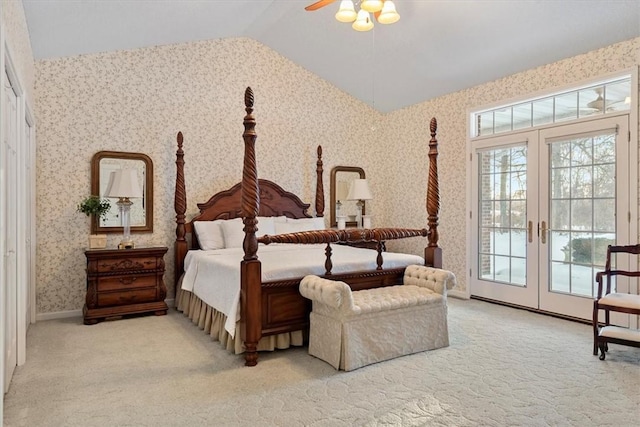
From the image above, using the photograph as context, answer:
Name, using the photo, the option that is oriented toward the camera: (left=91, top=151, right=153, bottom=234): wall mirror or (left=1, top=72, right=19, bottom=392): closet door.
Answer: the wall mirror

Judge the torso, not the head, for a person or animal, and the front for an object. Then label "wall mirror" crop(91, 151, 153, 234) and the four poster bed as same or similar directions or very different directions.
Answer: same or similar directions

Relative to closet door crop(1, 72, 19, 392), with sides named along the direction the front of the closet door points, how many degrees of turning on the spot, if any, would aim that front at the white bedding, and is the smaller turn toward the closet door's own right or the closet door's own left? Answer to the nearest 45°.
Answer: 0° — it already faces it

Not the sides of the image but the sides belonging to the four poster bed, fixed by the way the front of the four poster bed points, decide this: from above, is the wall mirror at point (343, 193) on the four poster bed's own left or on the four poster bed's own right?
on the four poster bed's own left

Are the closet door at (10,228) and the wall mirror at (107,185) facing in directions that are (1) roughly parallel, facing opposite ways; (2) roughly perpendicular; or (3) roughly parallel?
roughly perpendicular

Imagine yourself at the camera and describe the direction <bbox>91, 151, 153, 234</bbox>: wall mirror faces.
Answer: facing the viewer

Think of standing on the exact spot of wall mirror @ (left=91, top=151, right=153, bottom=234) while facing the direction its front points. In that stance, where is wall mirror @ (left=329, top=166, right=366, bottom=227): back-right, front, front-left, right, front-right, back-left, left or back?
left

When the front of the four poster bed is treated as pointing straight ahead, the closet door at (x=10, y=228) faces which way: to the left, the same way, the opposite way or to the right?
to the left

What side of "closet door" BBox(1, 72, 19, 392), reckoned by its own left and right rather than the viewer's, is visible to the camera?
right

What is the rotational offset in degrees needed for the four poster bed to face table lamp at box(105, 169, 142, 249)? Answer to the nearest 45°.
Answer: approximately 180°

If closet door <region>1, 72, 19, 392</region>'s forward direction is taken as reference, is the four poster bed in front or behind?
in front

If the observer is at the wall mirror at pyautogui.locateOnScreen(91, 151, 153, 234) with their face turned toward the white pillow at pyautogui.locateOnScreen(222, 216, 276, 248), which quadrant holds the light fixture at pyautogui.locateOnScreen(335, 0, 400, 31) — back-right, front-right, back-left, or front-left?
front-right

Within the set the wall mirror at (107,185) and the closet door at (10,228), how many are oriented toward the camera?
1

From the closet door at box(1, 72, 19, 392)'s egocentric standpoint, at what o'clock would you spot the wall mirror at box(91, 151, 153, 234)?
The wall mirror is roughly at 10 o'clock from the closet door.

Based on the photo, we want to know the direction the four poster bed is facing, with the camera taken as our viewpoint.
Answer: facing the viewer and to the right of the viewer

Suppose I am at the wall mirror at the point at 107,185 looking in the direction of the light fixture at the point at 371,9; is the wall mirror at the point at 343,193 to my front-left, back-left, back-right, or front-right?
front-left

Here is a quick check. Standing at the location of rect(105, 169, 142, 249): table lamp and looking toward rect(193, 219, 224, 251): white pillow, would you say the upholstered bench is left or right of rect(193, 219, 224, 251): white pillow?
right

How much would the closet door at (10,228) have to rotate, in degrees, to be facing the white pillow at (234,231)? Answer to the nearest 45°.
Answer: approximately 45° to its left

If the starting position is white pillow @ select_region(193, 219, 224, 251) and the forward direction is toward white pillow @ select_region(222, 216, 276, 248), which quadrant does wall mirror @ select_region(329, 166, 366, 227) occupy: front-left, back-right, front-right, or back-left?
front-left
